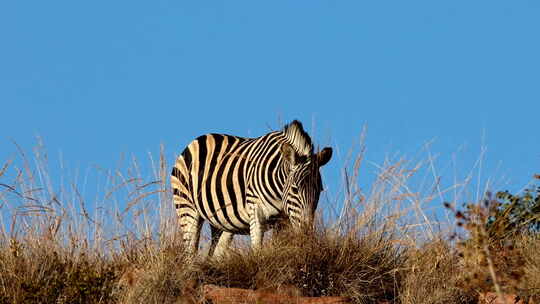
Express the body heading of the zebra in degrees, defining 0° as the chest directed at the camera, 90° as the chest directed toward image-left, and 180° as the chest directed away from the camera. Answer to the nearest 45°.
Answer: approximately 315°
